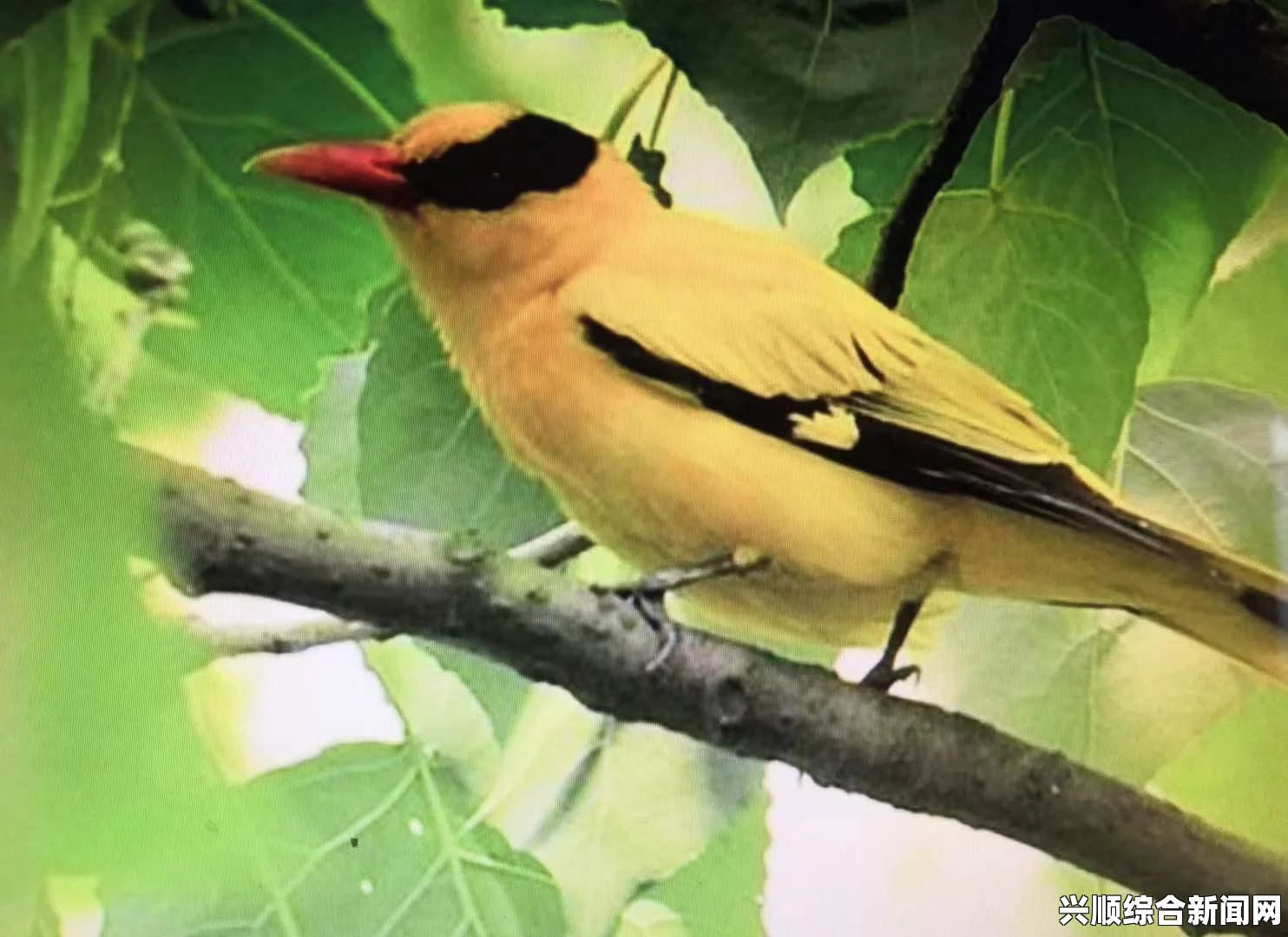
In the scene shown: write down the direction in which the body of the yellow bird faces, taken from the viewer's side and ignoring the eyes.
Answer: to the viewer's left
